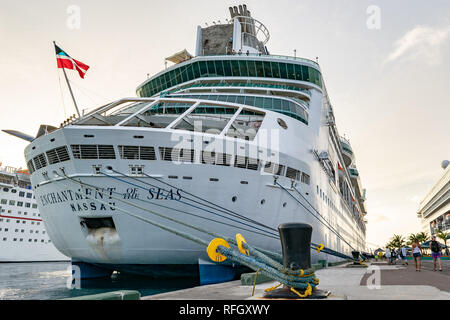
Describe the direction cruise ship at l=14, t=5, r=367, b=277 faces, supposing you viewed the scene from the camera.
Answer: facing away from the viewer and to the right of the viewer
